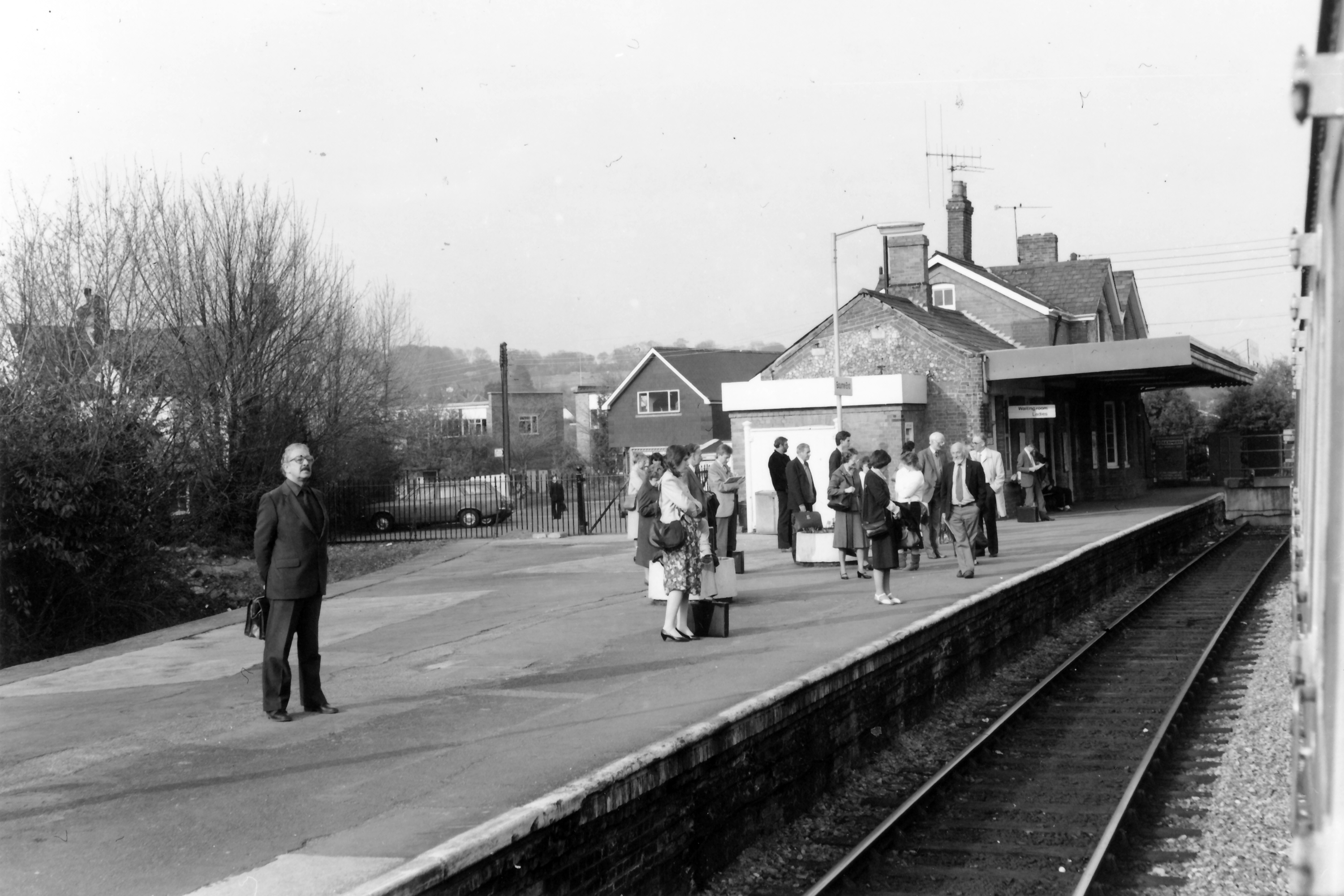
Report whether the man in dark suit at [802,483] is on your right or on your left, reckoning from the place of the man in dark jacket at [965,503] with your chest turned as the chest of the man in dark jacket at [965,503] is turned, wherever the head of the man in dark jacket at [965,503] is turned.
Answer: on your right

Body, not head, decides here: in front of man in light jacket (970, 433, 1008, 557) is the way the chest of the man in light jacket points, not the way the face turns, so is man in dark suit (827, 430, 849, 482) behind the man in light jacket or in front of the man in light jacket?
in front

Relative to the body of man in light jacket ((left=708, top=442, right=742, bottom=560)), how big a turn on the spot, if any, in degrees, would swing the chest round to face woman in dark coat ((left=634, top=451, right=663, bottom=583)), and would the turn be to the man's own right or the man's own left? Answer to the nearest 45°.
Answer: approximately 45° to the man's own right

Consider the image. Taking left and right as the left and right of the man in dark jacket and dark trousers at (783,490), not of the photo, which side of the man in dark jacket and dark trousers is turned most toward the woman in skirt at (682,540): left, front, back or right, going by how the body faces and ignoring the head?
right

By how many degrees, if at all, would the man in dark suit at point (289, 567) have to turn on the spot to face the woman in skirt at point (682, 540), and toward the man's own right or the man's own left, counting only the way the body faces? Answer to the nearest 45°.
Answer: approximately 90° to the man's own left

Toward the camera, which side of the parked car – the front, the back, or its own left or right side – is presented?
left

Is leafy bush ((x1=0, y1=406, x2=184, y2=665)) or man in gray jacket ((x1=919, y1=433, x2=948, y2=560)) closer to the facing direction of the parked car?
the leafy bush

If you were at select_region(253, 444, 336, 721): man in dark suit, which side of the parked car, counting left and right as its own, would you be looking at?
left

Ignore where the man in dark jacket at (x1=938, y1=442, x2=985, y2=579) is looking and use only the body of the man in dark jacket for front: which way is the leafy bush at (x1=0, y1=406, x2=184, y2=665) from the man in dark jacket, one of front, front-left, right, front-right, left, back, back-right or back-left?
right

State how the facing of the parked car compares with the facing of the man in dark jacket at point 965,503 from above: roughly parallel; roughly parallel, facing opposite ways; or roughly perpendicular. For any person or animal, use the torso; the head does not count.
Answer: roughly perpendicular
